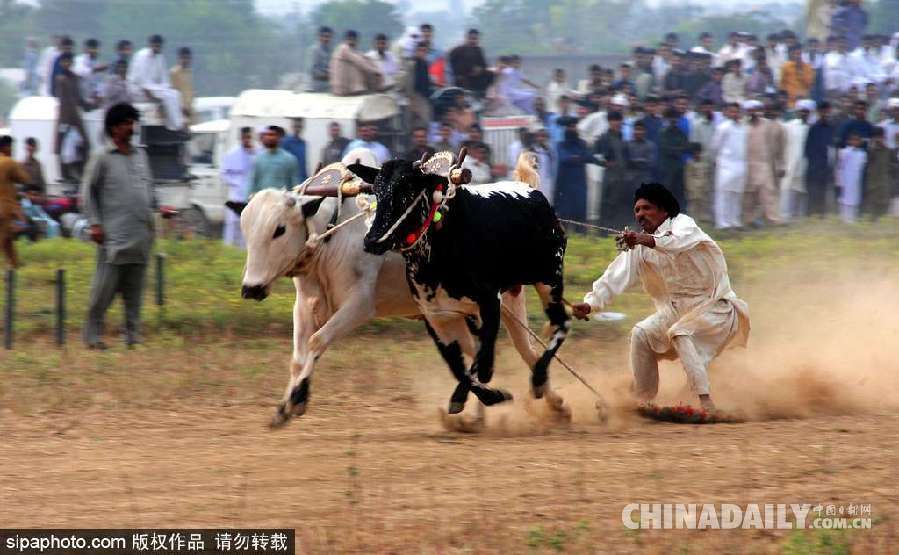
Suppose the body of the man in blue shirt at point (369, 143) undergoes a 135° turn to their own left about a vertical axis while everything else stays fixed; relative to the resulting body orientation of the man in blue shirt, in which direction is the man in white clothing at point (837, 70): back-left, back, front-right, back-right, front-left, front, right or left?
front

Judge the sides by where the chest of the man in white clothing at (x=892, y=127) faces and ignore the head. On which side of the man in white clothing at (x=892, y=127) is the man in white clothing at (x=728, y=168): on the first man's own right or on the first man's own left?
on the first man's own right

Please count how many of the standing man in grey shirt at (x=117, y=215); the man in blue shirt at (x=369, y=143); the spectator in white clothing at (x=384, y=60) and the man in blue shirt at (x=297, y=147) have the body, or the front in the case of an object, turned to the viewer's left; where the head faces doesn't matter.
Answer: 0

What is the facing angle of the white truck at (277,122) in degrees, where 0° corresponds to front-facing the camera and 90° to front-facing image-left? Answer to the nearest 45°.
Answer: approximately 90°

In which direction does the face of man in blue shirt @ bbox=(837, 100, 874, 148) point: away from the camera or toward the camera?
toward the camera

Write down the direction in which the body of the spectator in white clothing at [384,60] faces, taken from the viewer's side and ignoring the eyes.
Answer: toward the camera

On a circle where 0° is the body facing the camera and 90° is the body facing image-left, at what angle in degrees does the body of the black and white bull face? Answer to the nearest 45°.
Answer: approximately 45°

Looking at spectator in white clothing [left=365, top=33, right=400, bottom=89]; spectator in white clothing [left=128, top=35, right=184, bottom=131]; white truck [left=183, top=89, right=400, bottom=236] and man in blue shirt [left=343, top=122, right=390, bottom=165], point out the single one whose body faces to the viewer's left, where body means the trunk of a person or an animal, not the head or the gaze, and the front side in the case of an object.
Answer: the white truck

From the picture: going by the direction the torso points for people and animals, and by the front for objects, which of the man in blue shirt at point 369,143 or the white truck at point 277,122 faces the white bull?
the man in blue shirt

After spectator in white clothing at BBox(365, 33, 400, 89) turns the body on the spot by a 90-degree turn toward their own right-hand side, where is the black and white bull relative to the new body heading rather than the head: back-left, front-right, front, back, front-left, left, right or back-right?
left

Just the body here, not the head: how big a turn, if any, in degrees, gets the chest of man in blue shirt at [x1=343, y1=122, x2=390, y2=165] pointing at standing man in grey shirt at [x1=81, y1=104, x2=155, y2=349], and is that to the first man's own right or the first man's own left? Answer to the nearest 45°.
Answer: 0° — they already face them

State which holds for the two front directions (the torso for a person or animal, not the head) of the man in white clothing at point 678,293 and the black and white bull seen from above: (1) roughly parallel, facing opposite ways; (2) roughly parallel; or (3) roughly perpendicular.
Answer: roughly parallel

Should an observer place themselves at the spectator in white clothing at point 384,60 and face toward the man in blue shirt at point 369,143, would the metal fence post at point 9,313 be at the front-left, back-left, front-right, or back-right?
front-right

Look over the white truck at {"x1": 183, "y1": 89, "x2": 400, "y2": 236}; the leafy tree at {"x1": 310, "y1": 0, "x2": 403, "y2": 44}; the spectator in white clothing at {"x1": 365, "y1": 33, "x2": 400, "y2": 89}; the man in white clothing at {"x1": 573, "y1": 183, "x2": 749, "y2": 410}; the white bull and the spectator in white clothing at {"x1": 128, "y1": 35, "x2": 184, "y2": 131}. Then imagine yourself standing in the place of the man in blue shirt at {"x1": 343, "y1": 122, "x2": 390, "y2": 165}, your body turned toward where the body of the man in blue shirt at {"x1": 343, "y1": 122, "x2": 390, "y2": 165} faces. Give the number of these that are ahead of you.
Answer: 2

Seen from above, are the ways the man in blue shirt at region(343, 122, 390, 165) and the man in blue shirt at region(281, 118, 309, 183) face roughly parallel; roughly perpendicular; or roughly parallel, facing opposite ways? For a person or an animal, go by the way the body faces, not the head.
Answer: roughly parallel

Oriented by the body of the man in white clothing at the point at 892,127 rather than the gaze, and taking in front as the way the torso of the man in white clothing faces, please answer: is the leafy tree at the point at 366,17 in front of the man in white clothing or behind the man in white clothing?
behind

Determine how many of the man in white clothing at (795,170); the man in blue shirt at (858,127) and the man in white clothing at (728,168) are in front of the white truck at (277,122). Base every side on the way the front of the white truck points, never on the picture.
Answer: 0

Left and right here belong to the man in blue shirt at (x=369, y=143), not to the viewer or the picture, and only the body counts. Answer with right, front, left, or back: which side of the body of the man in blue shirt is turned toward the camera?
front

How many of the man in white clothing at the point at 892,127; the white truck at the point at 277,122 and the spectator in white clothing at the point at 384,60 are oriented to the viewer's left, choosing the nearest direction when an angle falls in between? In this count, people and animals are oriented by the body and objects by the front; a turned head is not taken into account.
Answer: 1

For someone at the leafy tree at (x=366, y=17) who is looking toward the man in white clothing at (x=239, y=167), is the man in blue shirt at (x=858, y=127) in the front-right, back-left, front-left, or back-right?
front-left
